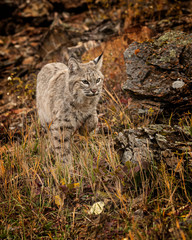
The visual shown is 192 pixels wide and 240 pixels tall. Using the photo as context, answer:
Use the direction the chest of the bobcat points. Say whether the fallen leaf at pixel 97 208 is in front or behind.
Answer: in front

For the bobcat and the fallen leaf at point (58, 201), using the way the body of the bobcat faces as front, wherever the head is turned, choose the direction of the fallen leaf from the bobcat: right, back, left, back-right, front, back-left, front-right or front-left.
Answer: front-right

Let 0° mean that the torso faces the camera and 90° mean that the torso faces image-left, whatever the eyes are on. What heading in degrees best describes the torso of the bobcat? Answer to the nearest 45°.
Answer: approximately 315°

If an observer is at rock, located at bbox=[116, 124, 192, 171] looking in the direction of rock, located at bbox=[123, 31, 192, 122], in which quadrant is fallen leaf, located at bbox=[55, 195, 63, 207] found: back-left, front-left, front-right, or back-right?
back-left

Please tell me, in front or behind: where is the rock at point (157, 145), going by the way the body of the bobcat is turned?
in front
